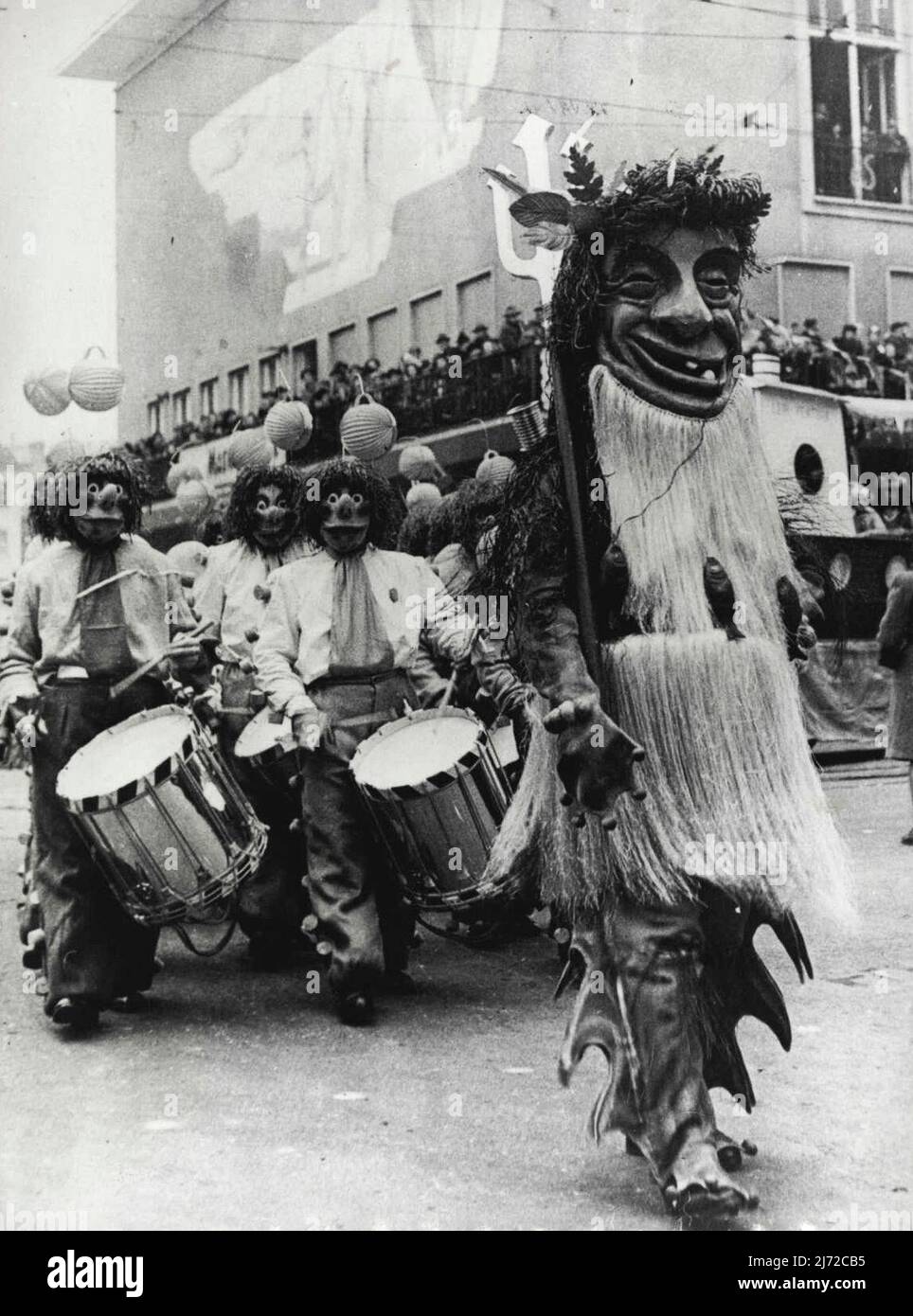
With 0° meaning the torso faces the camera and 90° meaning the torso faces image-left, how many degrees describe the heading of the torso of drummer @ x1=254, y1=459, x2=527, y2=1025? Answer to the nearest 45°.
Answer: approximately 0°

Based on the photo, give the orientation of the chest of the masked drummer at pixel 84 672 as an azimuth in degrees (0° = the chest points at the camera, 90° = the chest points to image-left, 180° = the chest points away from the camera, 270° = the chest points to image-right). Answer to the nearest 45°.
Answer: approximately 0°

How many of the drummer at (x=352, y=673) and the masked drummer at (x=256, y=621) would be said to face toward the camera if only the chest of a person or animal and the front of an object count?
2

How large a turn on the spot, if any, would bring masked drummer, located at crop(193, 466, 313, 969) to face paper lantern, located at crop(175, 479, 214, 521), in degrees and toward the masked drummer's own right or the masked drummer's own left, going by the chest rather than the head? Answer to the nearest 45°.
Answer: approximately 180°

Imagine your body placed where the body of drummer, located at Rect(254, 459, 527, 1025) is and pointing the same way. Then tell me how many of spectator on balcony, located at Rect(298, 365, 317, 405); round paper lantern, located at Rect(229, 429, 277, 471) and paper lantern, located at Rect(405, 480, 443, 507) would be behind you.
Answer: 3

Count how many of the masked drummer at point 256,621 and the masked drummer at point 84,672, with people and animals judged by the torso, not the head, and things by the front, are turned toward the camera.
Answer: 2

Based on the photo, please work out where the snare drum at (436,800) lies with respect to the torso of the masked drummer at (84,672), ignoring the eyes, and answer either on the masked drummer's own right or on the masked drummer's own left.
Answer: on the masked drummer's own left

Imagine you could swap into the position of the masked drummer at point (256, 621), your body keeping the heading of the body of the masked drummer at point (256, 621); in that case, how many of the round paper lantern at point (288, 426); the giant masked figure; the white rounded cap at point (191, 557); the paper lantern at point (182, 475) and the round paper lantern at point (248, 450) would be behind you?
4

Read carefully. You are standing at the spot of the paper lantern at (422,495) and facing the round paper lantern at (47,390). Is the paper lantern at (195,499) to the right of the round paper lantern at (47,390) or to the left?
right

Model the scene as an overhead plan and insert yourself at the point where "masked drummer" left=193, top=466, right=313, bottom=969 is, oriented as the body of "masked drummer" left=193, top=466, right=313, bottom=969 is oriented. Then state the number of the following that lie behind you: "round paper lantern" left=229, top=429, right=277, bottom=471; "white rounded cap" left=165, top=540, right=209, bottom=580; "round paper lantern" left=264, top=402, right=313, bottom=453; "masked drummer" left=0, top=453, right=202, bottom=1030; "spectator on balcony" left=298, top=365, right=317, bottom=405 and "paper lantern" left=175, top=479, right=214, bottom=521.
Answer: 5

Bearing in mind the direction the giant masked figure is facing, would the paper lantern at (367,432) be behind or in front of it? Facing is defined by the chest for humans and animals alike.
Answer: behind

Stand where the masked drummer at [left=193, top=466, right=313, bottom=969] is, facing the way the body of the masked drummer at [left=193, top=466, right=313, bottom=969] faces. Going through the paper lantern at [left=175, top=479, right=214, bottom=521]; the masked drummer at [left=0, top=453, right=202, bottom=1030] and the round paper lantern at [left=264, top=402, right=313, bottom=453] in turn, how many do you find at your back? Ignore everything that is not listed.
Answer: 2

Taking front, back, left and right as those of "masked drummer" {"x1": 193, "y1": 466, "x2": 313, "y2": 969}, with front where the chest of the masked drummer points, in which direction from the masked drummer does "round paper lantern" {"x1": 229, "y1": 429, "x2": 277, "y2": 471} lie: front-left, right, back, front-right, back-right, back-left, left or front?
back
